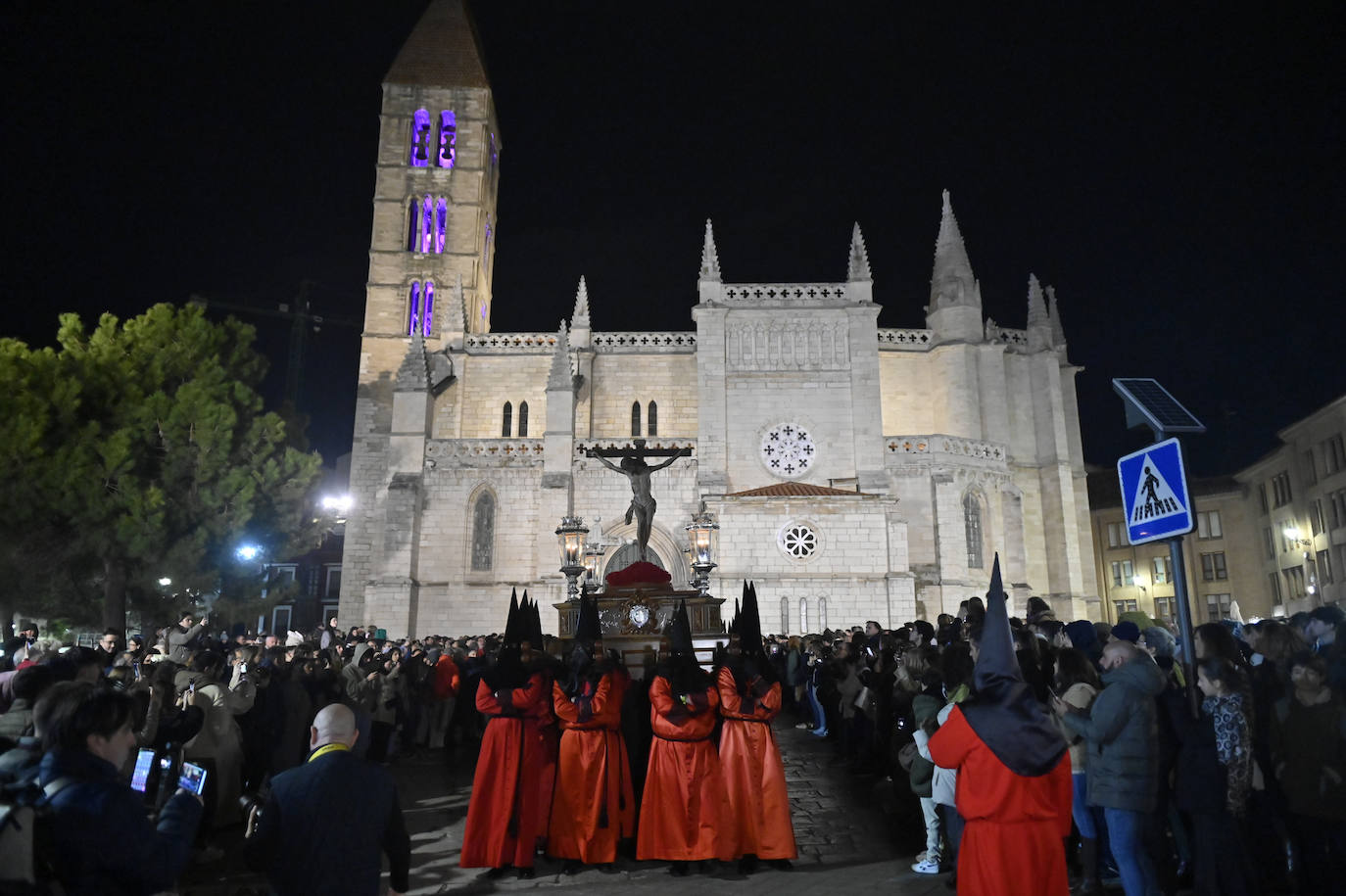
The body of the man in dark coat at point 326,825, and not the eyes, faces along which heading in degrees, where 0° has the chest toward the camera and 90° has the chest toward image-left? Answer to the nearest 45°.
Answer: approximately 180°

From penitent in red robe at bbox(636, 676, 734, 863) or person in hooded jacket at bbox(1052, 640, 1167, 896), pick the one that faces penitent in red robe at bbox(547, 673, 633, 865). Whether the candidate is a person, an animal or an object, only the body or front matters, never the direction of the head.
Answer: the person in hooded jacket

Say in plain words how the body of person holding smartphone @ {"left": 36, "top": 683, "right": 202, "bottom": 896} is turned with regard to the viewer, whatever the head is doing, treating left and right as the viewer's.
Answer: facing away from the viewer and to the right of the viewer

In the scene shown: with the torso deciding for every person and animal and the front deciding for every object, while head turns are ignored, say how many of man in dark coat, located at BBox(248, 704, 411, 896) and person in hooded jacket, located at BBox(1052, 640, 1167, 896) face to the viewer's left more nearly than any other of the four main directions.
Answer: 1

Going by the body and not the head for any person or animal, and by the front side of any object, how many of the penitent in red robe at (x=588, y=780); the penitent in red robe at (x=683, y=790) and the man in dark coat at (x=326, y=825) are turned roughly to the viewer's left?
0

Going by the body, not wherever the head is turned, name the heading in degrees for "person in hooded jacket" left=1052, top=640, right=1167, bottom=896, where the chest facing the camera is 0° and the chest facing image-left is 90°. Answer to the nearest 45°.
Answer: approximately 90°
